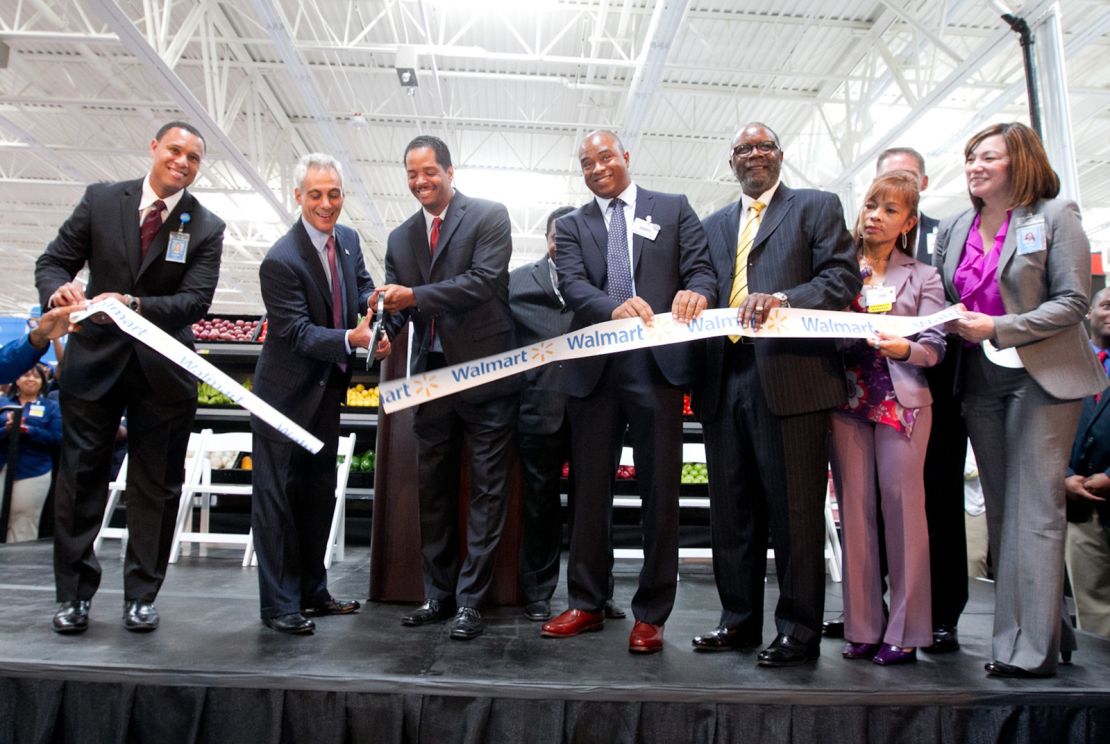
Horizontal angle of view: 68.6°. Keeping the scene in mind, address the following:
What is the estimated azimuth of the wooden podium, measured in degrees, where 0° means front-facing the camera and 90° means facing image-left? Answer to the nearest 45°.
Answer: approximately 0°

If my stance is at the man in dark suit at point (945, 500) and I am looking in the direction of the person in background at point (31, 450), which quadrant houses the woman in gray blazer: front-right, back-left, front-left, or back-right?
back-left

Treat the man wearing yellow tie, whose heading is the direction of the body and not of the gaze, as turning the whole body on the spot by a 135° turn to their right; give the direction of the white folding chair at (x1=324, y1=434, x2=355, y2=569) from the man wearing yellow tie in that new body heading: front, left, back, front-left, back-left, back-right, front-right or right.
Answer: front-left

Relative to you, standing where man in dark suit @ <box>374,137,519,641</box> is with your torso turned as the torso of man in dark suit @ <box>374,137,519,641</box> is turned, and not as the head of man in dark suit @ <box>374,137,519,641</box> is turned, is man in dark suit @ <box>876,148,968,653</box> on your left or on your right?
on your left

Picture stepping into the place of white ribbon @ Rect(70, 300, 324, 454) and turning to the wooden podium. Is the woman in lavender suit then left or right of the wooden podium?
right
